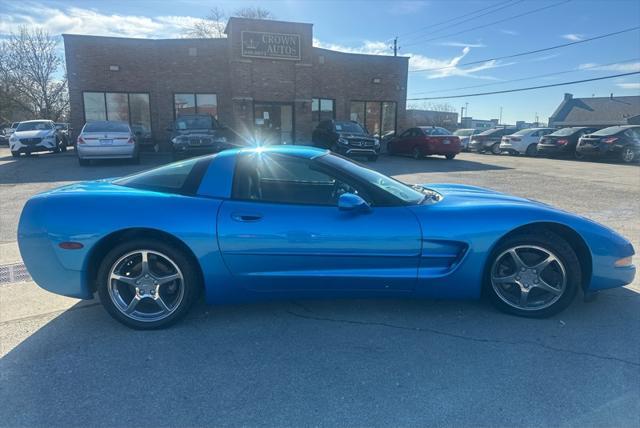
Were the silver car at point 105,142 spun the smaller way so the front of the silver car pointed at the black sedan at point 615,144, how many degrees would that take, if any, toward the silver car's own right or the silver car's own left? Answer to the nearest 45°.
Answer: approximately 90° to the silver car's own right

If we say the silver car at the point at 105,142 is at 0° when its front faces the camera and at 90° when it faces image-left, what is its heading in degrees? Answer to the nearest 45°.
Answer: approximately 180°

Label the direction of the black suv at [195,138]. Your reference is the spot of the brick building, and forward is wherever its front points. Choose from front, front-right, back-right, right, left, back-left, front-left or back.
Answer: front

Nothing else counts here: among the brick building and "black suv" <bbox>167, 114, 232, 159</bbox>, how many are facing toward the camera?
2

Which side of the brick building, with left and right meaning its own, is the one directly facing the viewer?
front

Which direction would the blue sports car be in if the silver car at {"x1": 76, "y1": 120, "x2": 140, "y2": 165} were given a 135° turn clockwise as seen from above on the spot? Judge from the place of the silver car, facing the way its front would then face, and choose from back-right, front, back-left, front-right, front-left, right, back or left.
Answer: front-right

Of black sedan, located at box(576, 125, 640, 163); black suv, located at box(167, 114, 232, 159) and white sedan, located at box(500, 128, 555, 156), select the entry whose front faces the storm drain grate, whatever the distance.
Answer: black suv, located at box(167, 114, 232, 159)

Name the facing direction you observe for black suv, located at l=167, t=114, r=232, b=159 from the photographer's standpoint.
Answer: facing the viewer

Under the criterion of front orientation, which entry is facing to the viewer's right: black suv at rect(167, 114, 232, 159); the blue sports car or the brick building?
the blue sports car

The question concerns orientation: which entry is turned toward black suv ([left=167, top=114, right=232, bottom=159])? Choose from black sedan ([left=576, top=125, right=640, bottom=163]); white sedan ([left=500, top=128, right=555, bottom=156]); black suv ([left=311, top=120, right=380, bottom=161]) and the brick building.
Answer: the brick building

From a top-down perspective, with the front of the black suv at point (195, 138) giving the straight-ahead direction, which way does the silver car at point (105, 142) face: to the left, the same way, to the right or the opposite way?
the opposite way

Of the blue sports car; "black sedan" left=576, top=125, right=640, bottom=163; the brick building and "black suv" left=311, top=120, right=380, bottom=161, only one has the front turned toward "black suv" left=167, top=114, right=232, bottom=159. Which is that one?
the brick building

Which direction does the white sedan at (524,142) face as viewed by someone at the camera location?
facing away from the viewer and to the right of the viewer

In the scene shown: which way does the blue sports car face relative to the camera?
to the viewer's right

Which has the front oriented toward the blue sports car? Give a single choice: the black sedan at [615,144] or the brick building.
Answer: the brick building

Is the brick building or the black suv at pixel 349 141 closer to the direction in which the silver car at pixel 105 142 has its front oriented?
the brick building

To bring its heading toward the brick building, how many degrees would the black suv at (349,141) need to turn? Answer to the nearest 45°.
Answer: approximately 180°
